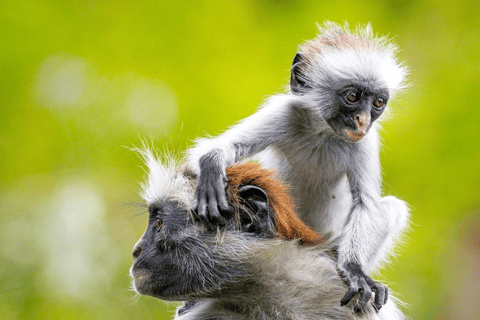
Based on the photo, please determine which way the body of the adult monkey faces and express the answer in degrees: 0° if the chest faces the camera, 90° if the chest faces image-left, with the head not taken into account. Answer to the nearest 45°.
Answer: approximately 90°
